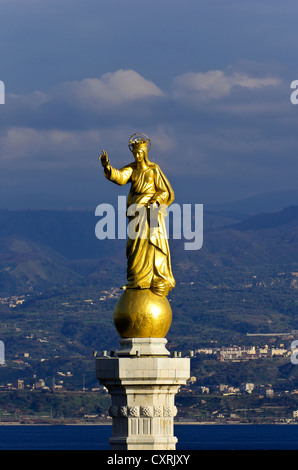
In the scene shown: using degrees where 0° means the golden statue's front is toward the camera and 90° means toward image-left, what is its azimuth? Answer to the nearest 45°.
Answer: approximately 45°
